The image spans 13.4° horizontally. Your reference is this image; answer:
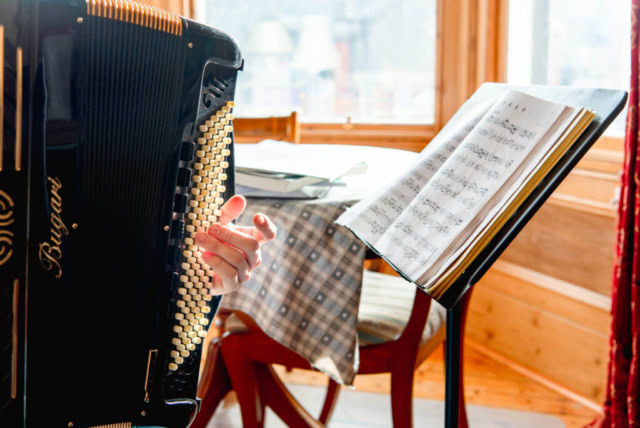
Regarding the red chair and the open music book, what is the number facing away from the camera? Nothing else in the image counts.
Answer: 0

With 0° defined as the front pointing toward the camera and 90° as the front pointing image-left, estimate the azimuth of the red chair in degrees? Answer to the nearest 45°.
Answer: approximately 90°

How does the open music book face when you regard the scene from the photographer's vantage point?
facing the viewer and to the left of the viewer

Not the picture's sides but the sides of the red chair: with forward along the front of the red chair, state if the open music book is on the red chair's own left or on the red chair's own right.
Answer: on the red chair's own left

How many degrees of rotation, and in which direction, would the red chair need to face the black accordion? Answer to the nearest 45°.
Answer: approximately 90° to its left
